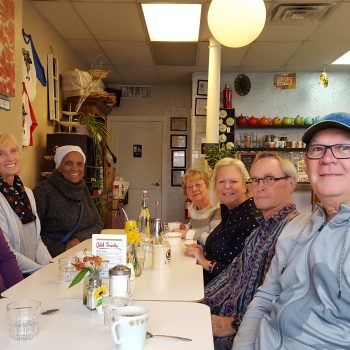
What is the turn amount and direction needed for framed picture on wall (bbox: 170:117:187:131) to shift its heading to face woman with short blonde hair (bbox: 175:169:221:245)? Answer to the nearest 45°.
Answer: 0° — it already faces them

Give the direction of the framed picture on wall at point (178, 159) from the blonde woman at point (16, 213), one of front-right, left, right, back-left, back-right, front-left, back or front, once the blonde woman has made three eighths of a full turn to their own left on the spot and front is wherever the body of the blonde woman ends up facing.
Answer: front-right

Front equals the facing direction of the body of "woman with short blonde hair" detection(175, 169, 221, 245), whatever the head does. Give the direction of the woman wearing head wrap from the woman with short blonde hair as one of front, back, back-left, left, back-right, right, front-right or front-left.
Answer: front-right

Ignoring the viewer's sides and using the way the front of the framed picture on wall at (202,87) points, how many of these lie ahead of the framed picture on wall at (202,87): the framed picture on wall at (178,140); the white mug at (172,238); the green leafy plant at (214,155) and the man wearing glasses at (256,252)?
3

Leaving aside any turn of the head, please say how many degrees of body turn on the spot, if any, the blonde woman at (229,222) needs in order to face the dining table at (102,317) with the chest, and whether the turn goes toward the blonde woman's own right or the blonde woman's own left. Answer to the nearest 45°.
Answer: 0° — they already face it

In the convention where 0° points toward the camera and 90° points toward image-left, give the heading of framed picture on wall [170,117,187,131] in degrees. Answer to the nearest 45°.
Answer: approximately 0°

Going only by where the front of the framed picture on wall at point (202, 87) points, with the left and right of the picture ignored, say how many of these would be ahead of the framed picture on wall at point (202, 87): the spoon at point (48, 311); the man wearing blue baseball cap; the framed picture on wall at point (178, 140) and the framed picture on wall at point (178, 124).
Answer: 2

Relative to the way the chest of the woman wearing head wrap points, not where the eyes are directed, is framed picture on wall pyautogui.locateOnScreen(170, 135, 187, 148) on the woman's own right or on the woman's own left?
on the woman's own left

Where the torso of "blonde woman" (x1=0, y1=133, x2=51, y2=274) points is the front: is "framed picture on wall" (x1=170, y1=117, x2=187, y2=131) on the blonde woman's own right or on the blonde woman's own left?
on the blonde woman's own left

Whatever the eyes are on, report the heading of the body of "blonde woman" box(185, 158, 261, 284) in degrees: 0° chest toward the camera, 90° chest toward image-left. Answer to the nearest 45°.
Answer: approximately 45°

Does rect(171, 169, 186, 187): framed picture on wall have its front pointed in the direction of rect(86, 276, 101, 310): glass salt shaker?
yes

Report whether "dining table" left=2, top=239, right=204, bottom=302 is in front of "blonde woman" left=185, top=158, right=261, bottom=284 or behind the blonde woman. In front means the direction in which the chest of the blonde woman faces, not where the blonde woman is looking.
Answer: in front
